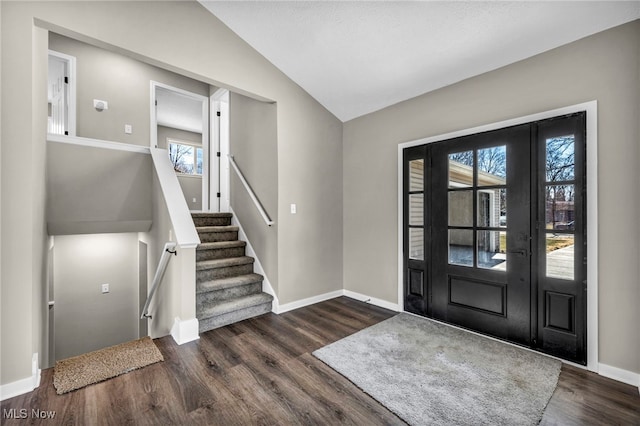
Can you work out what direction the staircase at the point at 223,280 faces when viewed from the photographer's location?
facing the viewer and to the right of the viewer

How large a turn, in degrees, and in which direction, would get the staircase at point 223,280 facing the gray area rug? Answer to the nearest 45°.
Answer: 0° — it already faces it

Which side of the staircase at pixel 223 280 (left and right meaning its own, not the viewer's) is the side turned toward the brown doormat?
right
